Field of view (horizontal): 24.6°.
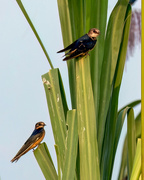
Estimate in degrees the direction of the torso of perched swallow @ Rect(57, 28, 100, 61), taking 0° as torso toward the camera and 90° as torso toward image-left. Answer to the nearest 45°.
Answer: approximately 270°

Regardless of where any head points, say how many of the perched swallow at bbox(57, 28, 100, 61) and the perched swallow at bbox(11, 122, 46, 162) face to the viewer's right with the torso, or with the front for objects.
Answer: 2

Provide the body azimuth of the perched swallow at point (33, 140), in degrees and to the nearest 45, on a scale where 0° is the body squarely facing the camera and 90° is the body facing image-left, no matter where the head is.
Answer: approximately 270°
